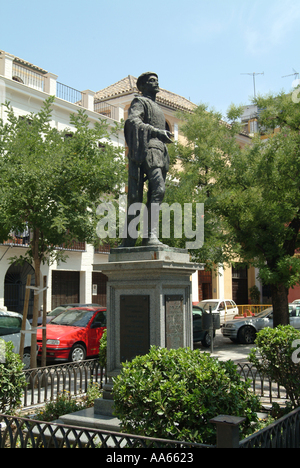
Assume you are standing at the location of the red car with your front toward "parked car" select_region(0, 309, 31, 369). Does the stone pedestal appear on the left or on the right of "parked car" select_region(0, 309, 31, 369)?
left

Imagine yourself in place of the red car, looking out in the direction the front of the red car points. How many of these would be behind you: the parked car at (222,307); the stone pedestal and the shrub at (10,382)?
1

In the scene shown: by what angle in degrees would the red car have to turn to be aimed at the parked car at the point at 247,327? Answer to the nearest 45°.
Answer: approximately 180°

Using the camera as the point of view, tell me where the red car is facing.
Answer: facing the viewer and to the left of the viewer

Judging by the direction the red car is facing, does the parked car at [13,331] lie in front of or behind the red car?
in front

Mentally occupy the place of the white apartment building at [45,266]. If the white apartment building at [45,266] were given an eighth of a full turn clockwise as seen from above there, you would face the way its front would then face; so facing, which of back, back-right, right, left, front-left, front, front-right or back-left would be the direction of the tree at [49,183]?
front

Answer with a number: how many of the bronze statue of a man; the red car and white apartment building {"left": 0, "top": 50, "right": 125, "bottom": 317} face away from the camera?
0

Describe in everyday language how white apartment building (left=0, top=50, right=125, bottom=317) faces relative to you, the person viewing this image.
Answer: facing the viewer and to the right of the viewer

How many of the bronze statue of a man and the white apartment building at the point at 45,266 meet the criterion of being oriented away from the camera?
0
